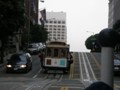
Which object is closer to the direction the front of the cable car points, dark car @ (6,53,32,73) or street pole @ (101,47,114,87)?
the street pole

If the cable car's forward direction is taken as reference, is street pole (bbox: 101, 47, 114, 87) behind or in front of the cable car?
in front

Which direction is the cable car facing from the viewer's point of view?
toward the camera

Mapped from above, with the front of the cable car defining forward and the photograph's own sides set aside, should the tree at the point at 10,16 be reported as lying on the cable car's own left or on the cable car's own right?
on the cable car's own right

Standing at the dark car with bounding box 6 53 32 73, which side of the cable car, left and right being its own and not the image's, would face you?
right

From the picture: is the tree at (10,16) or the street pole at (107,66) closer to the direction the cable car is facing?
the street pole
